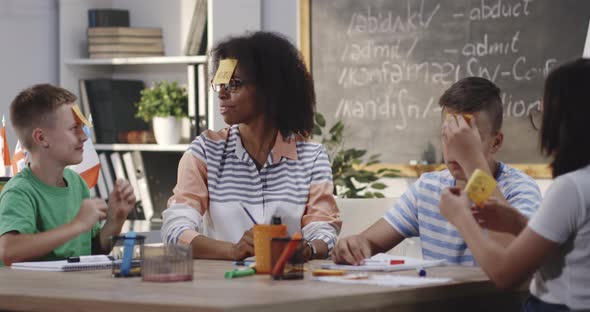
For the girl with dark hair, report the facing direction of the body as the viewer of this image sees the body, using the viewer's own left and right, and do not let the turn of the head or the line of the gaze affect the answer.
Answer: facing away from the viewer and to the left of the viewer

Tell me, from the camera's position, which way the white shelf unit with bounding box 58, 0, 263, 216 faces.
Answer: facing the viewer

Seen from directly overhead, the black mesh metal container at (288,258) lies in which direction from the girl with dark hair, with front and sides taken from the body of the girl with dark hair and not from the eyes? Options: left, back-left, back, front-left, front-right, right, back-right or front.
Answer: front-left

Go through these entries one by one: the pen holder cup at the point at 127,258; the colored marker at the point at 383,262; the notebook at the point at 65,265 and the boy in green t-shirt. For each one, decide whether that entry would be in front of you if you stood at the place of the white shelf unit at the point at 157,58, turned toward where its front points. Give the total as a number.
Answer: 4

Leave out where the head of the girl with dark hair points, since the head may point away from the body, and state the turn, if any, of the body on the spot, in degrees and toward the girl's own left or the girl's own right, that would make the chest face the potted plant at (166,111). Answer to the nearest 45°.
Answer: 0° — they already face it

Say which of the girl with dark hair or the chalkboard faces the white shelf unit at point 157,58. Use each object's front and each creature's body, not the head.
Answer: the girl with dark hair

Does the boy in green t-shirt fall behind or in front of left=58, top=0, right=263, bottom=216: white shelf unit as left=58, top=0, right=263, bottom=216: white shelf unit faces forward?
in front

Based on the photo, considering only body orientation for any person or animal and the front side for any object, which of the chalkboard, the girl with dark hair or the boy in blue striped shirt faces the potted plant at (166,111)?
the girl with dark hair

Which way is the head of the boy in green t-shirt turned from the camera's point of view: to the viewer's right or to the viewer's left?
to the viewer's right

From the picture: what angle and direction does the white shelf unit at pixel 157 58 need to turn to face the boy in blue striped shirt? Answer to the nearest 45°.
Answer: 0° — it already faces them

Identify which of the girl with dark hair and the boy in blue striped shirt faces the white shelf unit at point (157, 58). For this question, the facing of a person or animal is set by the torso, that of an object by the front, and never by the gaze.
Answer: the girl with dark hair

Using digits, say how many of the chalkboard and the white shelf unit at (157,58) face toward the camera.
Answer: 2

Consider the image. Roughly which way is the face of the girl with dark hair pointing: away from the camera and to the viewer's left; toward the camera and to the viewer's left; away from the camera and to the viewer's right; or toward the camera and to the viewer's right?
away from the camera and to the viewer's left
